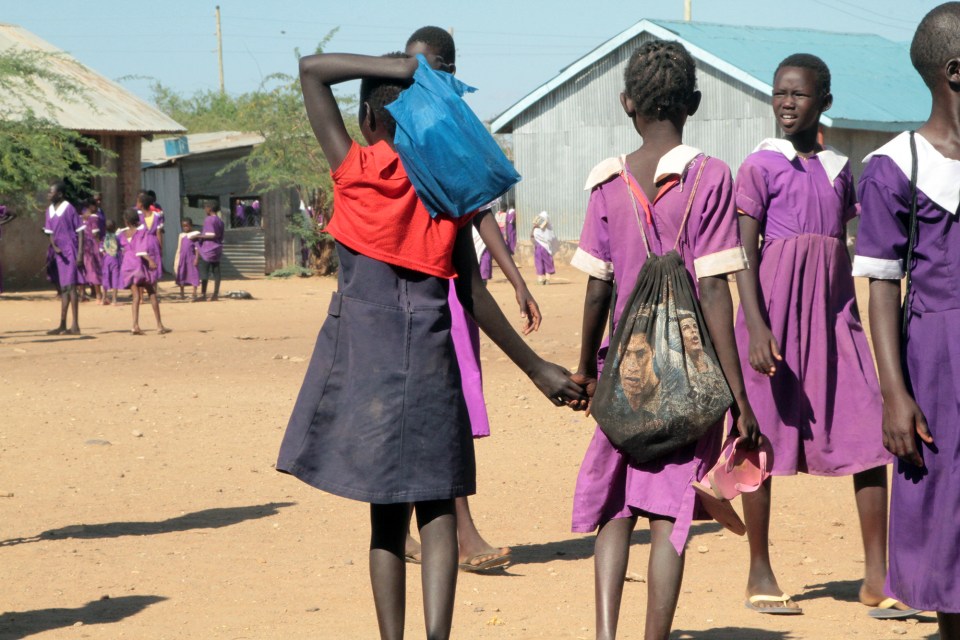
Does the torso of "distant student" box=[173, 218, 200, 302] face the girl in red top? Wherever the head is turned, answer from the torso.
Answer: yes

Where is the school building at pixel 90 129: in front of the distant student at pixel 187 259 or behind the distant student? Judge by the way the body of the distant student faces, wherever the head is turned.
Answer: behind

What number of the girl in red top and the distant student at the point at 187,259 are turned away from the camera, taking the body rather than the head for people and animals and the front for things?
1

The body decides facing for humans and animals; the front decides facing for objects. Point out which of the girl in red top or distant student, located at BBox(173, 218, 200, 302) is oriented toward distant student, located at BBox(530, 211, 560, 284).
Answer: the girl in red top

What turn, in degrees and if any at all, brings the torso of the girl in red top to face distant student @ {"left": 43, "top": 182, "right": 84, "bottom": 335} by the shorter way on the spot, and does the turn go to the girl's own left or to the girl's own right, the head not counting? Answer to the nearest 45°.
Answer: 0° — they already face them

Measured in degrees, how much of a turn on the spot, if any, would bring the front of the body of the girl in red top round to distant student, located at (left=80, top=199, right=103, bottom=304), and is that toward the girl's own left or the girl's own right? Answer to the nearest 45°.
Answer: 0° — they already face them

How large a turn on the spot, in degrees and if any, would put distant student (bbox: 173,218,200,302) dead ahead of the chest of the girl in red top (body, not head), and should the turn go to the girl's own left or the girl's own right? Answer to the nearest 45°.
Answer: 0° — they already face them

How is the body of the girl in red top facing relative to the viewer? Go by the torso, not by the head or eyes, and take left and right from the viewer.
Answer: facing away from the viewer

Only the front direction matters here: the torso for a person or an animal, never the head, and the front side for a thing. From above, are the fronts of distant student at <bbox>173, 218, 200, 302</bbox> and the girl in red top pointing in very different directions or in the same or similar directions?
very different directions

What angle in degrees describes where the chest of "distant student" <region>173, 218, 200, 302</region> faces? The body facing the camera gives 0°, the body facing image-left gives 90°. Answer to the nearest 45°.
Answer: approximately 0°
